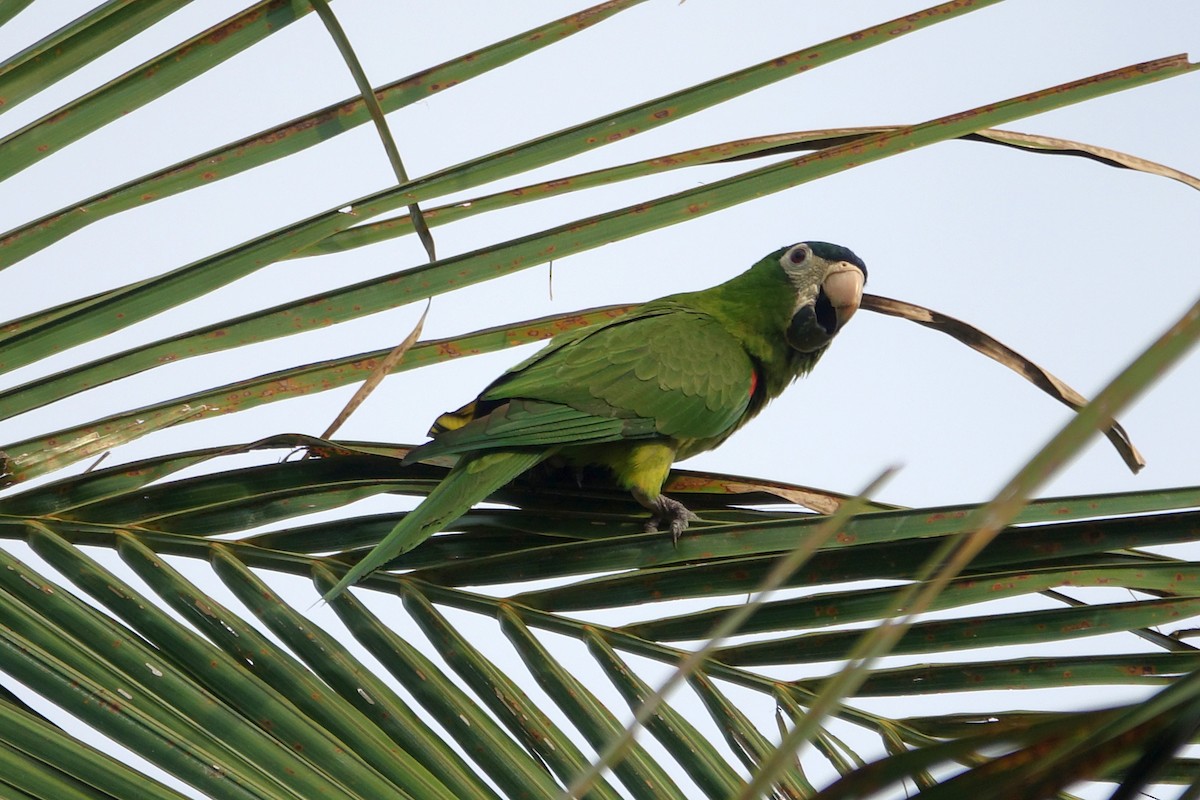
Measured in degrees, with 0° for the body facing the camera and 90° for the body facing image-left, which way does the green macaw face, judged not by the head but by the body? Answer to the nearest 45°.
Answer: approximately 270°
